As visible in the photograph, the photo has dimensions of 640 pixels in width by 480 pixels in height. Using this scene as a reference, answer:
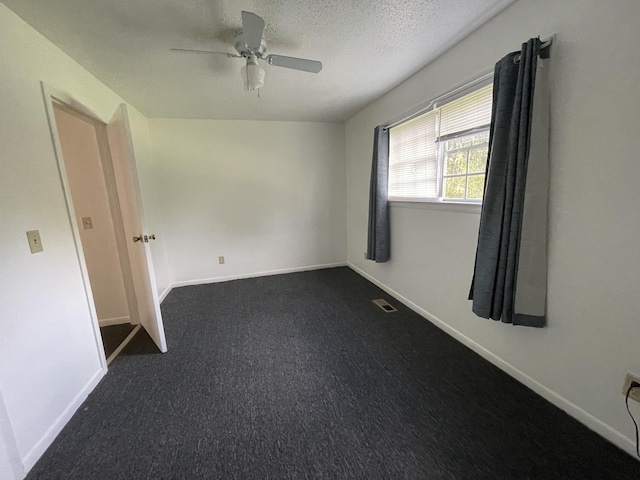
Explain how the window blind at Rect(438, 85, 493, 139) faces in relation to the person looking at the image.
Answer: facing the viewer and to the left of the viewer

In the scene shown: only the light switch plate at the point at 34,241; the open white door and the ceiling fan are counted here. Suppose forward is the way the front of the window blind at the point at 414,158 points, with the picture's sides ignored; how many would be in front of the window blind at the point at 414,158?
3

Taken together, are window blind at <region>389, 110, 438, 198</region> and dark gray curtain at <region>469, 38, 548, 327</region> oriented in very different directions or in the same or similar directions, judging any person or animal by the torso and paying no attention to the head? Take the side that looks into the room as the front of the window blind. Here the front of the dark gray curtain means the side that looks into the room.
same or similar directions

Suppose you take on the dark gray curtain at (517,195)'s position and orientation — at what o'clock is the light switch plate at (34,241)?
The light switch plate is roughly at 12 o'clock from the dark gray curtain.

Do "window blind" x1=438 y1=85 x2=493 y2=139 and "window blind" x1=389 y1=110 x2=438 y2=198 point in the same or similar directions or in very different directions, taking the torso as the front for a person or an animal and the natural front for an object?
same or similar directions

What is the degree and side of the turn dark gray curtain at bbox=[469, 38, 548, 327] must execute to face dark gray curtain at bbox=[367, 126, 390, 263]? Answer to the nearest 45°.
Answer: approximately 90° to its right

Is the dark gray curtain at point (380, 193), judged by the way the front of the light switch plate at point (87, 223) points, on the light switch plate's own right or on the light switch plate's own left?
on the light switch plate's own left

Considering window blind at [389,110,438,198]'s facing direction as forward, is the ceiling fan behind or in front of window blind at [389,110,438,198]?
in front

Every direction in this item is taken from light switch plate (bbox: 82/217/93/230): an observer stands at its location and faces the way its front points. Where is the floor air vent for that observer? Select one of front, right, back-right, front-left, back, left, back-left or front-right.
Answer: front-left

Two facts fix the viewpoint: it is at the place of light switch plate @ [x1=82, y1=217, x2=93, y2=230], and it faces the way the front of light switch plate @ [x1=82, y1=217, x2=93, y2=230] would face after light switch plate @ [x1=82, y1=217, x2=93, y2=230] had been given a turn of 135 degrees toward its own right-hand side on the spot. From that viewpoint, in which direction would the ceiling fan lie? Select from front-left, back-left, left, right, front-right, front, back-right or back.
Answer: back

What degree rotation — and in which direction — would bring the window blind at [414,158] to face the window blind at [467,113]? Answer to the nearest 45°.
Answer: approximately 90° to its left

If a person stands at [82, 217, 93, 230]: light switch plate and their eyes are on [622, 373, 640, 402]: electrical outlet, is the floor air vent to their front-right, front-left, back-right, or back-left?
front-left

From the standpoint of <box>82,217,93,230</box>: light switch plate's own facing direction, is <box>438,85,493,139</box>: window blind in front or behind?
in front

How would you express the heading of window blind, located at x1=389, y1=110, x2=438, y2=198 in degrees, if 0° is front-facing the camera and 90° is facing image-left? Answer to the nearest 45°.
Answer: approximately 45°

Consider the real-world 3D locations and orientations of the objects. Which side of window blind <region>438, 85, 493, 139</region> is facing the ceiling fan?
front

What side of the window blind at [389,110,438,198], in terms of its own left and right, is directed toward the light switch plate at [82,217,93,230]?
front
